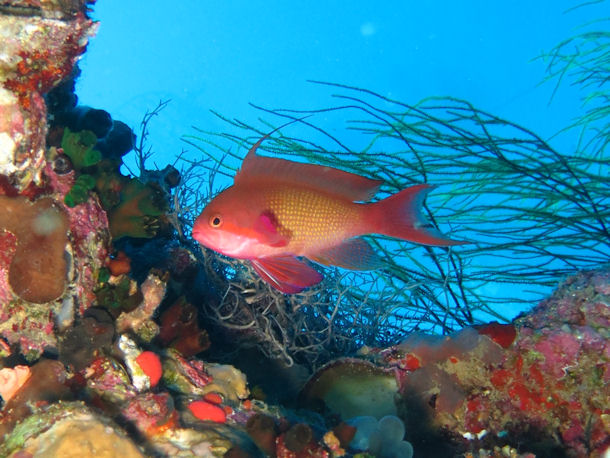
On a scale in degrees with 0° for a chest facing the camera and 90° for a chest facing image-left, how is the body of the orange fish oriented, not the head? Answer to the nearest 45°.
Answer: approximately 90°

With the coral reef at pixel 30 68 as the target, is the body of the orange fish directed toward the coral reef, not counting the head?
yes

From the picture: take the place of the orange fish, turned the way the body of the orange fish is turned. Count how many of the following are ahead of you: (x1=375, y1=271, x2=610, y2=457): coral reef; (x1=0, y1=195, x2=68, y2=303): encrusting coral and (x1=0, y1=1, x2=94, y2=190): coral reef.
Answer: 2

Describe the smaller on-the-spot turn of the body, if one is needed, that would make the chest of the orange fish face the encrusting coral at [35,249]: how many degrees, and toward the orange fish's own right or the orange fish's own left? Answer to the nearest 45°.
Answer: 0° — it already faces it
